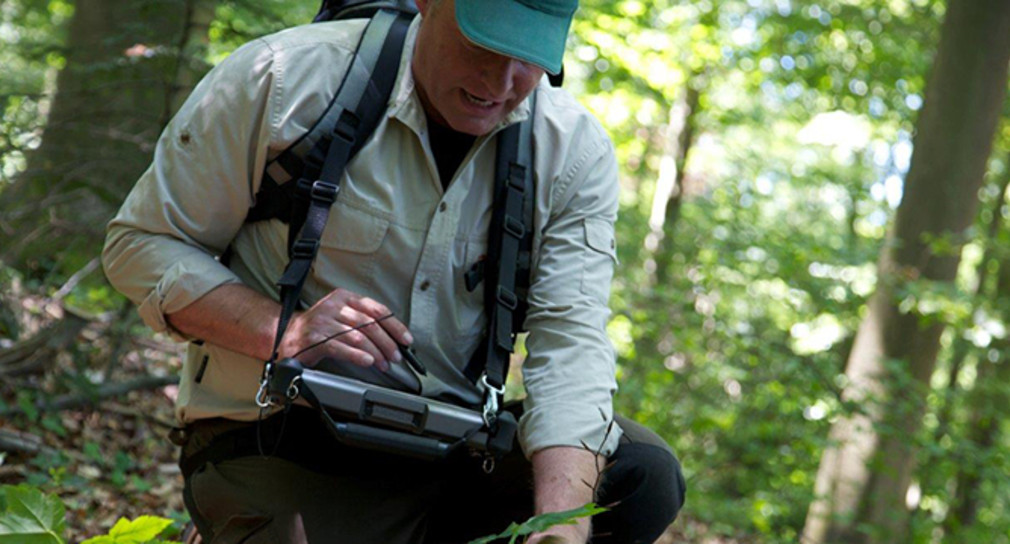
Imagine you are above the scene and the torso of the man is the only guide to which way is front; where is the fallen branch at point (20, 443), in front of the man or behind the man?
behind

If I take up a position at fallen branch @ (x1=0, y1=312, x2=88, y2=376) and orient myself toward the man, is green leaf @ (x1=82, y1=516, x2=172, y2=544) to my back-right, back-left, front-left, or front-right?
front-right

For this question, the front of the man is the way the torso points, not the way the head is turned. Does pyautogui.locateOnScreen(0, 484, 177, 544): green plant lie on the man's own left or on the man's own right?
on the man's own right

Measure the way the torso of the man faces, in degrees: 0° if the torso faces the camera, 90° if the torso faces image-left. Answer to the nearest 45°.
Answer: approximately 315°

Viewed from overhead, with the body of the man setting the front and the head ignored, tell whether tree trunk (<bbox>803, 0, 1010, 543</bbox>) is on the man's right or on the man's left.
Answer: on the man's left

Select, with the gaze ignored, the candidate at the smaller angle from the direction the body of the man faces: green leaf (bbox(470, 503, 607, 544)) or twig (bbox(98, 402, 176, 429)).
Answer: the green leaf

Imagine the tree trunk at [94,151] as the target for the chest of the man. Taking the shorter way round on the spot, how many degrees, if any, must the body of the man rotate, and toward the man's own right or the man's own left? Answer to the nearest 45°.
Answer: approximately 180°

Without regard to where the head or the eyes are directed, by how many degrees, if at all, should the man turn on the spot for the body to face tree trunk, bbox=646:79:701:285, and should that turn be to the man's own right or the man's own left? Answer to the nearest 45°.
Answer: approximately 135° to the man's own left

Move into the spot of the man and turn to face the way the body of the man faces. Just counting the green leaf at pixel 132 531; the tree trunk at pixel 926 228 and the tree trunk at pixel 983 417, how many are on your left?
2

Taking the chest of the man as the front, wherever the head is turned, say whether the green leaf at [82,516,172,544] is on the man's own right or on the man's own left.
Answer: on the man's own right

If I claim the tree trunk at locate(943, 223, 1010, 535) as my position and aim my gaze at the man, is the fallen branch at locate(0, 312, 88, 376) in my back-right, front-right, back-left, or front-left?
front-right

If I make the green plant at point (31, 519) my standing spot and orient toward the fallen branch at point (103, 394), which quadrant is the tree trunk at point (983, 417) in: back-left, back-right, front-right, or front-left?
front-right

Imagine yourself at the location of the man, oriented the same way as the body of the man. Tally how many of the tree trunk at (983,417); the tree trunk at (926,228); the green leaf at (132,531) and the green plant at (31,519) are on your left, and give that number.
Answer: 2

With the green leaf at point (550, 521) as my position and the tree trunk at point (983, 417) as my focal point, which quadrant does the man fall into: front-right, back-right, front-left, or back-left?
front-left

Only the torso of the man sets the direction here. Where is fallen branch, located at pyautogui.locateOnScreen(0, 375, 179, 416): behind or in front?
behind
